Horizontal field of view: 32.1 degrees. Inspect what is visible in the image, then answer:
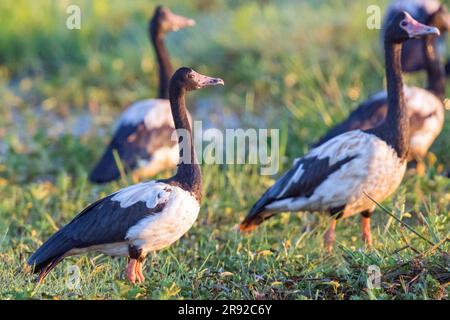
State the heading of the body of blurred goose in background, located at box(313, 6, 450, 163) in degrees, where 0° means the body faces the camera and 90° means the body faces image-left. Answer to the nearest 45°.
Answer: approximately 270°

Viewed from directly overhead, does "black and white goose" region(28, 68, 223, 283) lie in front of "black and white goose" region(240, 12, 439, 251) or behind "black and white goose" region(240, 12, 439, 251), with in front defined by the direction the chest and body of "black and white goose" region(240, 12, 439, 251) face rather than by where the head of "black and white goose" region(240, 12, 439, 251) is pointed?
behind

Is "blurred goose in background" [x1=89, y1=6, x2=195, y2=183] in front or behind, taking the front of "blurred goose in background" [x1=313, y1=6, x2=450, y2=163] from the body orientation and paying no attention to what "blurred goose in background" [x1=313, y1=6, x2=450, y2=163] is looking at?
behind

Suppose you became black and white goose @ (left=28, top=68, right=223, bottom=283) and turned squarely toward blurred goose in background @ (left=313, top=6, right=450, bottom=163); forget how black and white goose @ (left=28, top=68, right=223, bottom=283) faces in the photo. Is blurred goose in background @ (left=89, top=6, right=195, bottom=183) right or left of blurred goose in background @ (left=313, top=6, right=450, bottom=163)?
left

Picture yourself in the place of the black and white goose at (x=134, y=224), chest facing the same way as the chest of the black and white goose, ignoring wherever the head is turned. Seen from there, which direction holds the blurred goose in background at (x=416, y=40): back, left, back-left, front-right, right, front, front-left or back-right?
front-left

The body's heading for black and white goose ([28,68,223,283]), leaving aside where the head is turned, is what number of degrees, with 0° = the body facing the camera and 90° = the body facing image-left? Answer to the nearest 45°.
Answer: approximately 270°

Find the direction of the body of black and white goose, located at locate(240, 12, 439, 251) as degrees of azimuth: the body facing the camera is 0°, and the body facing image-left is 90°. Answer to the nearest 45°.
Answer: approximately 270°

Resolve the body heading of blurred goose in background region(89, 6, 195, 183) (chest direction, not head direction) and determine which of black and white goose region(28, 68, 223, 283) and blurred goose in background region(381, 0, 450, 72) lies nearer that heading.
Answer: the blurred goose in background

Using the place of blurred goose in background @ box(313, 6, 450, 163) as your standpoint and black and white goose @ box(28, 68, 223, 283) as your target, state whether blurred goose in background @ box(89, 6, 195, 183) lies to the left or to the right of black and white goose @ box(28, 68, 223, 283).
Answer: right

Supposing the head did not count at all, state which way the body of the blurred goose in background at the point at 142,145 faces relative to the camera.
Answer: to the viewer's right

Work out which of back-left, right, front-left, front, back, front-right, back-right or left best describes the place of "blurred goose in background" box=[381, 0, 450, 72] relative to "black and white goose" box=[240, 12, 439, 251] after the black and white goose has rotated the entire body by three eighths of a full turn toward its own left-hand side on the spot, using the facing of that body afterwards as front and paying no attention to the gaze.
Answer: front-right

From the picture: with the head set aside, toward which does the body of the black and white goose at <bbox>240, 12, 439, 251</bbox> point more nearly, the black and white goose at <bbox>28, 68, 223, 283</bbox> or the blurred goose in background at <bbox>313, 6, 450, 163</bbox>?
the blurred goose in background
